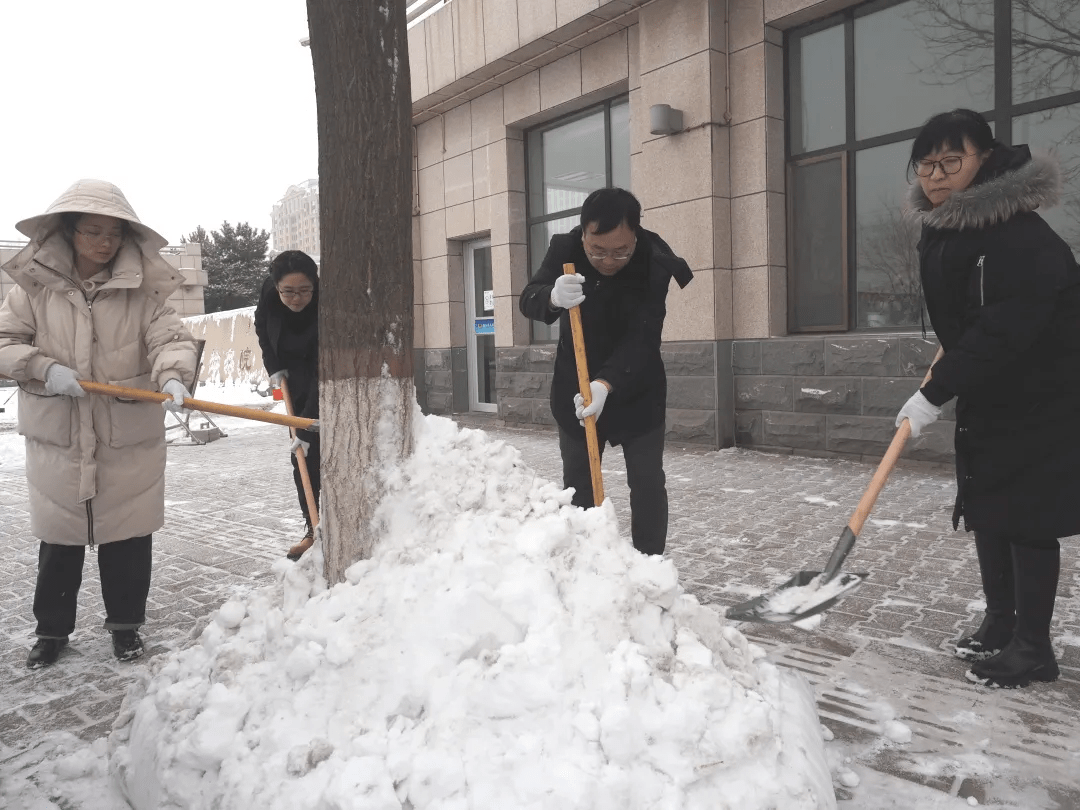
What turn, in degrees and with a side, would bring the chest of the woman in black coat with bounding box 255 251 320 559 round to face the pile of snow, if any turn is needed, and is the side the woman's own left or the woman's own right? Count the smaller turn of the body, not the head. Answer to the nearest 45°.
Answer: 0° — they already face it

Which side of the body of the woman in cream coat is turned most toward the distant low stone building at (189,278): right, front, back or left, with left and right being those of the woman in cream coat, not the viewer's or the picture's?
back

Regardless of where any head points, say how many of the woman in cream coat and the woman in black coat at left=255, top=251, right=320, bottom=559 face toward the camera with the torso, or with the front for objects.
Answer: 2

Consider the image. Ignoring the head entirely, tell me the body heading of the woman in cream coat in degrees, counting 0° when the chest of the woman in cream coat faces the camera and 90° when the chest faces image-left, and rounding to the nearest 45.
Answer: approximately 0°
